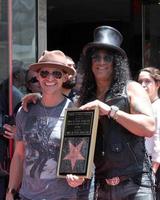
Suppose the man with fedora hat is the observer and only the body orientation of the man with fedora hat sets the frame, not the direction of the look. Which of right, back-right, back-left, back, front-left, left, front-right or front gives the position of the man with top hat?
left

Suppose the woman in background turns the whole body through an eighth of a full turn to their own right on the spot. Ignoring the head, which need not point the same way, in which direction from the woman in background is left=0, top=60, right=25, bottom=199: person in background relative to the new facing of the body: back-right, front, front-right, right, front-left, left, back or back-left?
front

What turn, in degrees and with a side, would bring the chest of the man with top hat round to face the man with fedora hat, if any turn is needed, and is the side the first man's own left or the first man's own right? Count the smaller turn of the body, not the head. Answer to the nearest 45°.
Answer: approximately 45° to the first man's own right

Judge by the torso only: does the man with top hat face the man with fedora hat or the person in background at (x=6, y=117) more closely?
the man with fedora hat

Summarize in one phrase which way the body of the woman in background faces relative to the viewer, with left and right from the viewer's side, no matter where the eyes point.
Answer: facing the viewer and to the left of the viewer

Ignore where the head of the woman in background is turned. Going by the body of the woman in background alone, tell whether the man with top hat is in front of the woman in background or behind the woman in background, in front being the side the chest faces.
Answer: in front

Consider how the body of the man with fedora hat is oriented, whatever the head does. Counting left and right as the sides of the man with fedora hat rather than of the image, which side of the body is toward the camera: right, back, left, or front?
front

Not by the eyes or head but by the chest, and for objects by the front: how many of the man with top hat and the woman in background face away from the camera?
0
